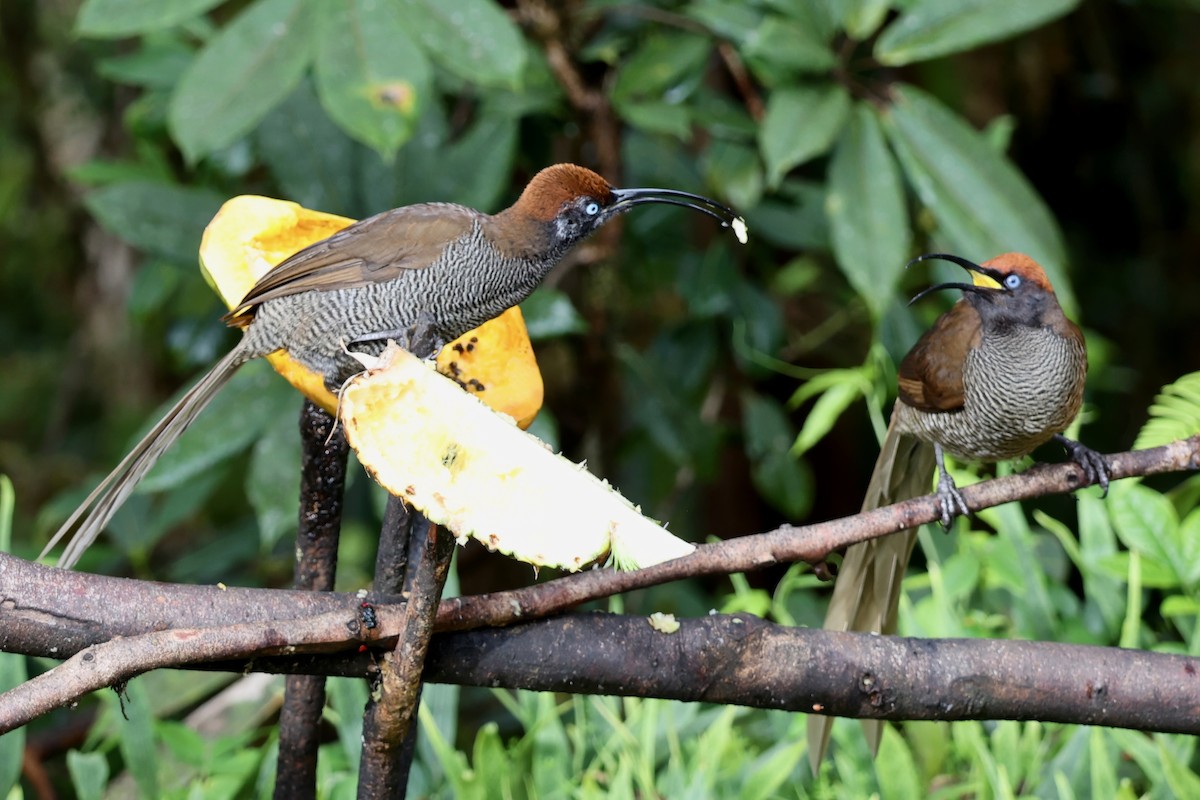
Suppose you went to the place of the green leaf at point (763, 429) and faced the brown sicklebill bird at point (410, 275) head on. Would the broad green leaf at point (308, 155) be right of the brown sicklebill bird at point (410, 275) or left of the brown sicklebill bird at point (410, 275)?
right

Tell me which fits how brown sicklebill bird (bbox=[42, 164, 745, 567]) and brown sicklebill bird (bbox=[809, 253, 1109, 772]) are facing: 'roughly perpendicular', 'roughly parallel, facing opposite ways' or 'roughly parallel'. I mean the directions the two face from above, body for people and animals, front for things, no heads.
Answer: roughly perpendicular

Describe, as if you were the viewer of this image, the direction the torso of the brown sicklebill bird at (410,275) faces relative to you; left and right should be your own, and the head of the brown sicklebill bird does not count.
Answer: facing to the right of the viewer

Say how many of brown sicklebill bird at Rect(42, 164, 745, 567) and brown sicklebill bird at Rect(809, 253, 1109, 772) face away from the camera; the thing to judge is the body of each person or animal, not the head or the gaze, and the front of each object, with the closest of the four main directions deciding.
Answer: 0

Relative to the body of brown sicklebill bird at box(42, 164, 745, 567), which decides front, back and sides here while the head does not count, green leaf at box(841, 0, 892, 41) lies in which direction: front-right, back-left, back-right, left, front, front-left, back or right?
front-left

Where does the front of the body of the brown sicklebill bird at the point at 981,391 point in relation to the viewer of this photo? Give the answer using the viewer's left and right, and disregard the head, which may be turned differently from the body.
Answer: facing the viewer and to the right of the viewer

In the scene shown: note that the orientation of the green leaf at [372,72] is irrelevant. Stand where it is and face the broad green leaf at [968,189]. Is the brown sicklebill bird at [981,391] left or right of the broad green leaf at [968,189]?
right

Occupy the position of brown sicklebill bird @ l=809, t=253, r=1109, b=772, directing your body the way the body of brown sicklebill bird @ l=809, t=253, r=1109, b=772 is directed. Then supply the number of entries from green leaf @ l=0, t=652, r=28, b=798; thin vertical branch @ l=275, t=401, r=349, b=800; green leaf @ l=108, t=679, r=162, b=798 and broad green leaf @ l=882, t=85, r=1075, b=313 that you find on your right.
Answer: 3

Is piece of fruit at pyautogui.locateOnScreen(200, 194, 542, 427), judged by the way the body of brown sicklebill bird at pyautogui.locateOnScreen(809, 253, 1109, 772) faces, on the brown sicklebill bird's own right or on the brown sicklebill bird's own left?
on the brown sicklebill bird's own right

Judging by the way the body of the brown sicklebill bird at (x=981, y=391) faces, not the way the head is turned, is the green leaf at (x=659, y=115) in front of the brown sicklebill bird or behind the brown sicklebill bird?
behind

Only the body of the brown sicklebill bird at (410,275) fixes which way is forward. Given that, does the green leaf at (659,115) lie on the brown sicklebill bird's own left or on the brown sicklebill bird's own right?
on the brown sicklebill bird's own left
